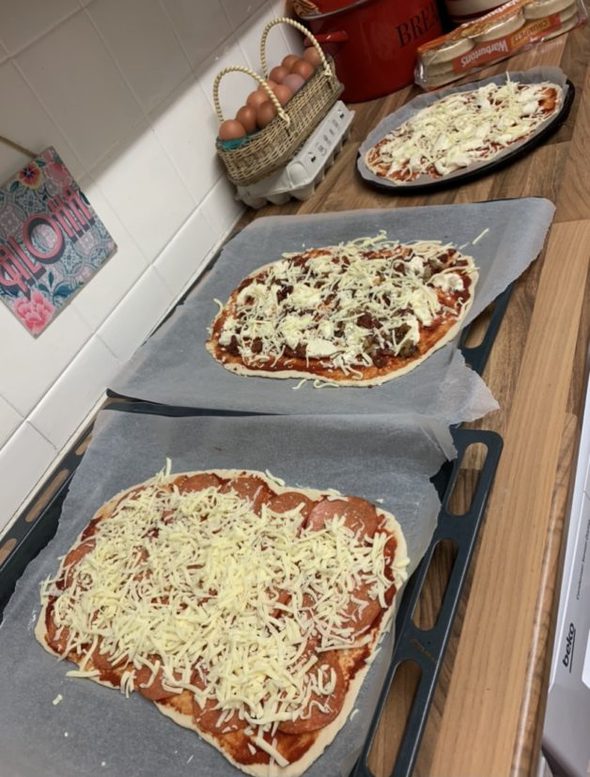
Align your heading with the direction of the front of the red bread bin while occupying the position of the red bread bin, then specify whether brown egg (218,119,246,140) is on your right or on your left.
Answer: on your right

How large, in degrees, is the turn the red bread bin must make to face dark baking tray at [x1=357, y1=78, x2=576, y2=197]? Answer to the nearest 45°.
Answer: approximately 45° to its right
